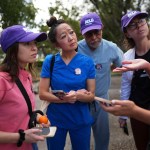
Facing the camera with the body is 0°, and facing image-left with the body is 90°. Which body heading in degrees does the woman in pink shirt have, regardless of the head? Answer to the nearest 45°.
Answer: approximately 270°

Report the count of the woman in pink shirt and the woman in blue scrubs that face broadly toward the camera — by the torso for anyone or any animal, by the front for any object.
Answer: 1

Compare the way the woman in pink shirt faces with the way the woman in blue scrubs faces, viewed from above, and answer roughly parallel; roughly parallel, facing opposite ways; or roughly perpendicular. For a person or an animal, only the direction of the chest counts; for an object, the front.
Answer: roughly perpendicular

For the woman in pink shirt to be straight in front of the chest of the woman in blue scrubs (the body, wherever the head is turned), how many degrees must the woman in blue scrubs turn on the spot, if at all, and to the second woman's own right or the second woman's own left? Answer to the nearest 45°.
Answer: approximately 45° to the second woman's own right

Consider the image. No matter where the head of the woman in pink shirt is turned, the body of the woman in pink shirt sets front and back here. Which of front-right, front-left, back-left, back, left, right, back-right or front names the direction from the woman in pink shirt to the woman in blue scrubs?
front-left
